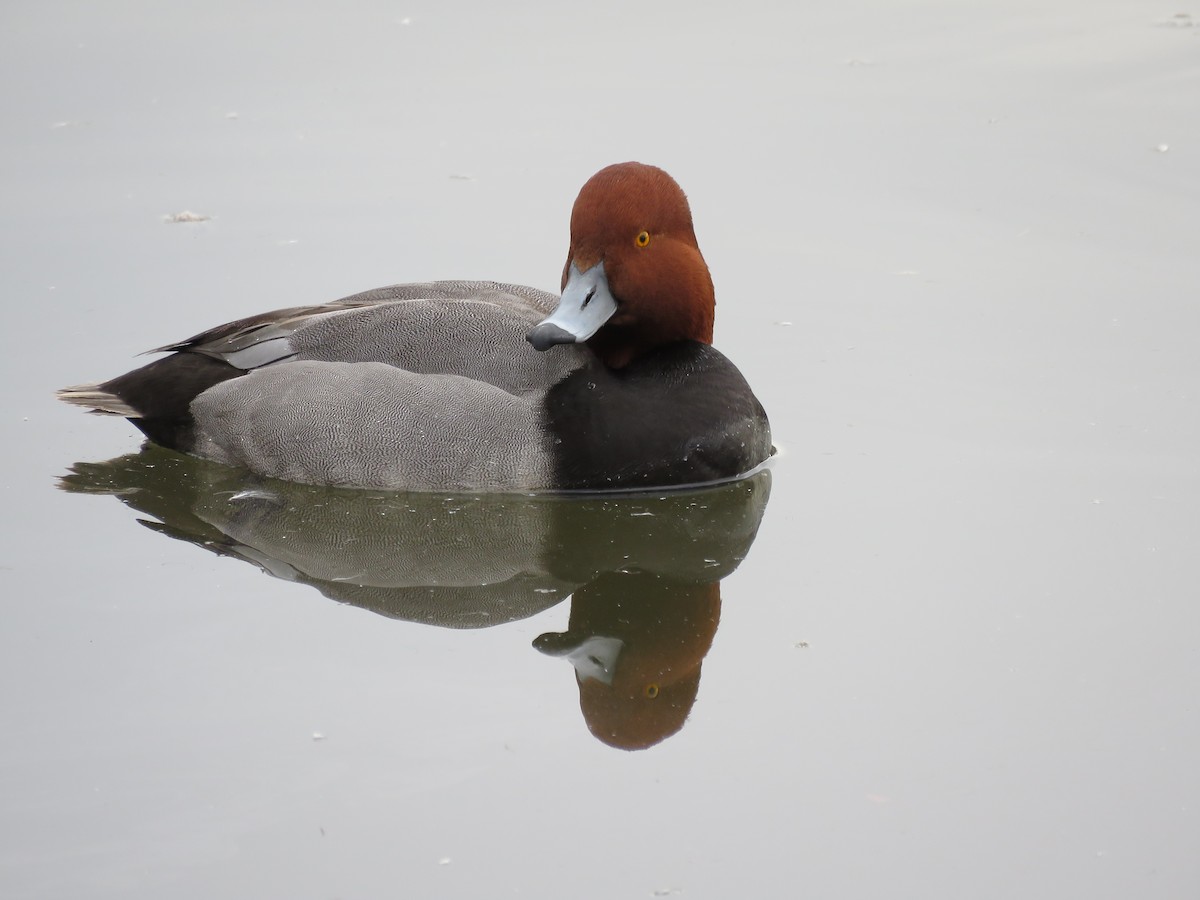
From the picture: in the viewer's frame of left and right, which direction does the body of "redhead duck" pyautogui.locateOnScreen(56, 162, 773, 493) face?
facing to the right of the viewer
